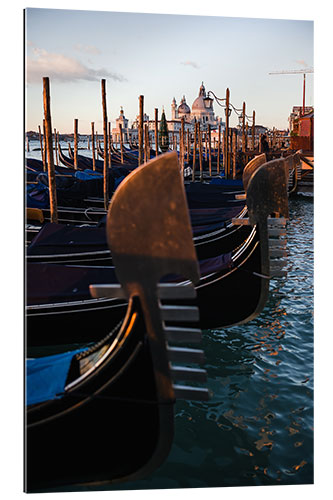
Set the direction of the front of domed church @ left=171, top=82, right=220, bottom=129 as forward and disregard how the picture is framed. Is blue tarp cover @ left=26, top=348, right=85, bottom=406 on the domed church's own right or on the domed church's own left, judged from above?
on the domed church's own right

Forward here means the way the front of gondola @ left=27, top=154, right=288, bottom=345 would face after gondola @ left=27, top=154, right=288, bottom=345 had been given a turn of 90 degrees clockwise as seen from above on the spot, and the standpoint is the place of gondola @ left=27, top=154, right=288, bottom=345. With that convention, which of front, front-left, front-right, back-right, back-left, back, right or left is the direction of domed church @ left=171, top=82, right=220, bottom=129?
back

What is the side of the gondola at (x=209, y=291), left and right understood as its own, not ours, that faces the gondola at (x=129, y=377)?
right

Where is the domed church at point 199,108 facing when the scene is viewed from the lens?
facing the viewer and to the right of the viewer

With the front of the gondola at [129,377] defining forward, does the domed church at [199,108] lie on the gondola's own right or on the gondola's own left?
on the gondola's own left

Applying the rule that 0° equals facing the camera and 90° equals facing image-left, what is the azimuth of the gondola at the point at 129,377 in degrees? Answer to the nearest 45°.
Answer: approximately 270°

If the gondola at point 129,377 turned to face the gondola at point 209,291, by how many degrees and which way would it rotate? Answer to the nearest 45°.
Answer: approximately 90° to its left

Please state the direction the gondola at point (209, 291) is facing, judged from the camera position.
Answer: facing to the right of the viewer
